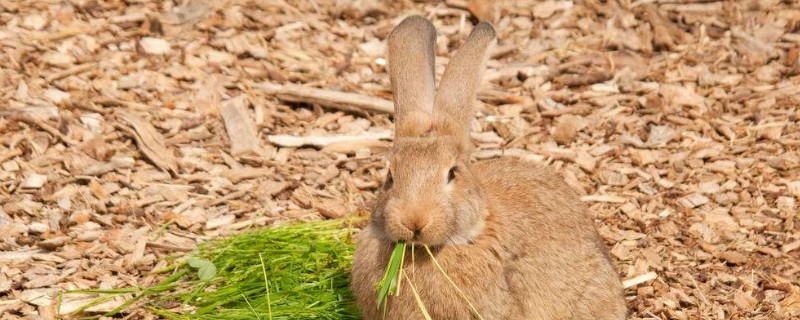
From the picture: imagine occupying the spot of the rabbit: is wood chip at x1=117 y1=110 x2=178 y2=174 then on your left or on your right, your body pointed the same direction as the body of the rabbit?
on your right

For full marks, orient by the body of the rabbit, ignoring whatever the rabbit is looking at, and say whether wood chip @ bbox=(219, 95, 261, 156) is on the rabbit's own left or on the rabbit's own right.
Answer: on the rabbit's own right

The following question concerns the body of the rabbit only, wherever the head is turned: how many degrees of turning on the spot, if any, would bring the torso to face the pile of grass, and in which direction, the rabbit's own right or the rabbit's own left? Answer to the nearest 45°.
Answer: approximately 45° to the rabbit's own right

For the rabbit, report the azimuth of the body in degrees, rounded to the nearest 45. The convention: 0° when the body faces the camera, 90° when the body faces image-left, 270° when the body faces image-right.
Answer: approximately 45°

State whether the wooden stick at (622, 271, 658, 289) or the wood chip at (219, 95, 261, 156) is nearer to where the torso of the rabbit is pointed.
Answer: the wood chip
